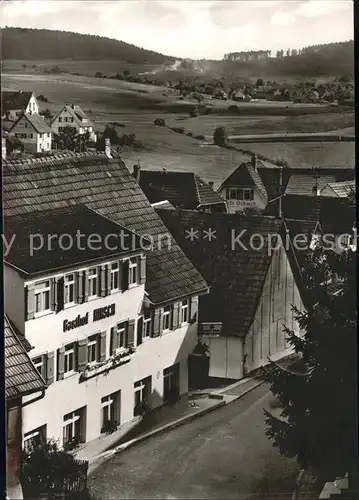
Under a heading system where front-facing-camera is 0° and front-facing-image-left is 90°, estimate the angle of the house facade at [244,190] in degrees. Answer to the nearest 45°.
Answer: approximately 0°
